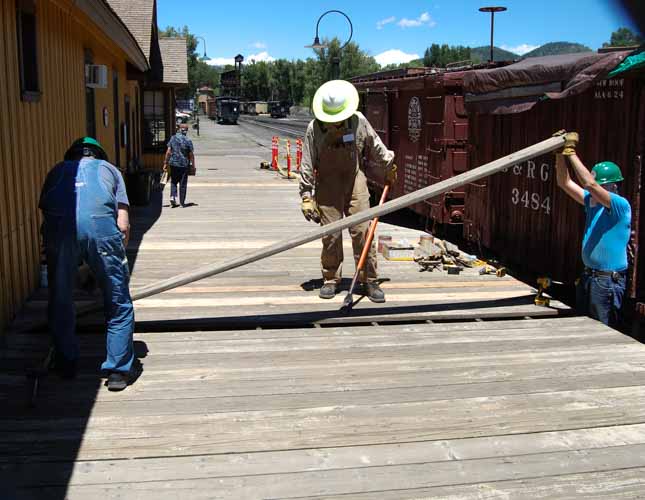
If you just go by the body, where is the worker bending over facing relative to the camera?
away from the camera

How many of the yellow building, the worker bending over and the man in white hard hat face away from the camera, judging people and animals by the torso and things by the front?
1

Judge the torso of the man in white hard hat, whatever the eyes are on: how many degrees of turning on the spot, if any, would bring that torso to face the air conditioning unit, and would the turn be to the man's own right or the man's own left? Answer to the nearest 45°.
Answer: approximately 135° to the man's own right

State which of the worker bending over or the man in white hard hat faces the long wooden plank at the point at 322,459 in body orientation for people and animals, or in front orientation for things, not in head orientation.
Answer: the man in white hard hat

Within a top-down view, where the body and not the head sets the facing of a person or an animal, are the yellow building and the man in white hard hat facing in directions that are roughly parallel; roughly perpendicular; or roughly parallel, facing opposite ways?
roughly perpendicular

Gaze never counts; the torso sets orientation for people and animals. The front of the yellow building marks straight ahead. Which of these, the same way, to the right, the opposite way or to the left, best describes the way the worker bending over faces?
to the left

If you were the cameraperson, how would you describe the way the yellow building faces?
facing to the right of the viewer

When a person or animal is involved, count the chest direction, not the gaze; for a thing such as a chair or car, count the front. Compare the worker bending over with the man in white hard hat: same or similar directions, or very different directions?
very different directions
